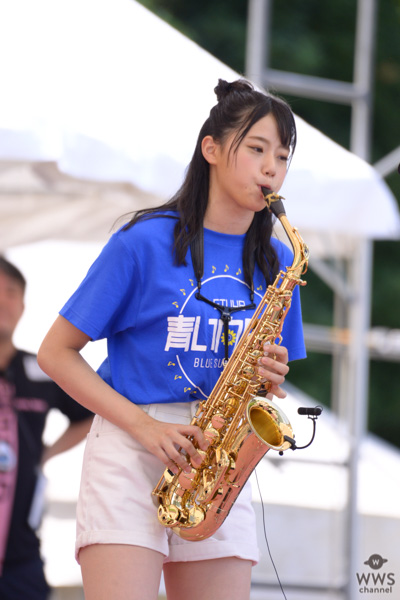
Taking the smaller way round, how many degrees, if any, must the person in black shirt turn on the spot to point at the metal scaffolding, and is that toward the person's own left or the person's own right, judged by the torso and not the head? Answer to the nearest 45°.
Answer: approximately 135° to the person's own left

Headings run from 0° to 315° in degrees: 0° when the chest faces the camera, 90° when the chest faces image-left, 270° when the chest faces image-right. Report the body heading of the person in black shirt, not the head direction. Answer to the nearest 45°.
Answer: approximately 0°
